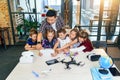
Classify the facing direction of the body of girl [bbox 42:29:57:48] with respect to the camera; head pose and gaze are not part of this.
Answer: toward the camera

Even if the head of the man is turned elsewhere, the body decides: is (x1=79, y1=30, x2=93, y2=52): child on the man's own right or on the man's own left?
on the man's own left

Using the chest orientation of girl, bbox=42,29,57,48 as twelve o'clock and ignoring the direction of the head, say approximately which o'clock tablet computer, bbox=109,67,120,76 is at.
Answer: The tablet computer is roughly at 11 o'clock from the girl.

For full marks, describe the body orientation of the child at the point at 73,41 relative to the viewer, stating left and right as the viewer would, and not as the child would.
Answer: facing the viewer and to the left of the viewer

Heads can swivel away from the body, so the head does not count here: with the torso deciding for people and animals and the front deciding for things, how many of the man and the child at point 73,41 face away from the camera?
0

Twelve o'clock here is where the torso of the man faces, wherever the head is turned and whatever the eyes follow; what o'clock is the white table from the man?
The white table is roughly at 12 o'clock from the man.

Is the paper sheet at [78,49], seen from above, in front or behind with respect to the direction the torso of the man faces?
in front

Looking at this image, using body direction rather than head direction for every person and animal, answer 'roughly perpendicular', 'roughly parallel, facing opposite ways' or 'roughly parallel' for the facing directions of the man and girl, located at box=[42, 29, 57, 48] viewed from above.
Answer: roughly parallel

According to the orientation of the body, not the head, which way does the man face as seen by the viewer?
toward the camera

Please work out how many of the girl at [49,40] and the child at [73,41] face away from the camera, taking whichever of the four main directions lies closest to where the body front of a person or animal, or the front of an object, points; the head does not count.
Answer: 0
